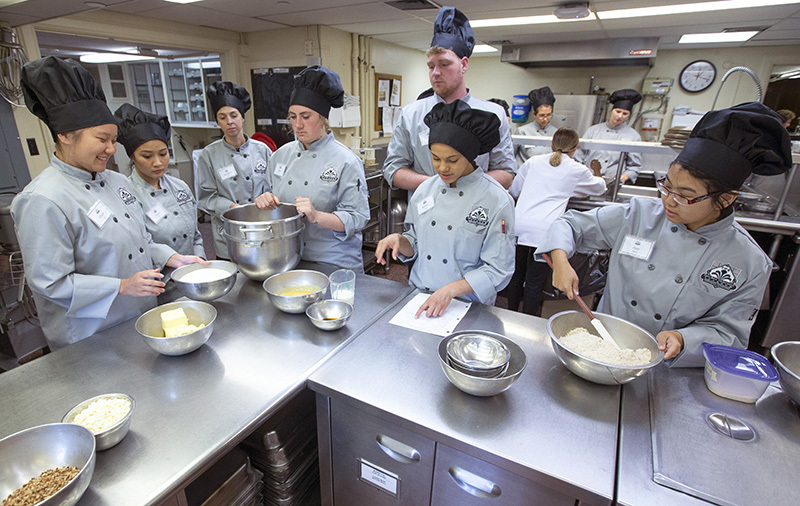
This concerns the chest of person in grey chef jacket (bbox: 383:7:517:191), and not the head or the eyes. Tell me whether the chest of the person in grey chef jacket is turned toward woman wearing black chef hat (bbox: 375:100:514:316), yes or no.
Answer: yes

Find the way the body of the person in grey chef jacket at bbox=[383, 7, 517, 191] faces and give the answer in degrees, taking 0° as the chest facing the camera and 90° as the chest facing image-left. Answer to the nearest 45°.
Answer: approximately 0°

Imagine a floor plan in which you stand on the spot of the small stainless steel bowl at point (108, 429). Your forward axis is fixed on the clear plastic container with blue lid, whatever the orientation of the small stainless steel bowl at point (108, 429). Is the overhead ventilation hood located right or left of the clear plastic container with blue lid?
left

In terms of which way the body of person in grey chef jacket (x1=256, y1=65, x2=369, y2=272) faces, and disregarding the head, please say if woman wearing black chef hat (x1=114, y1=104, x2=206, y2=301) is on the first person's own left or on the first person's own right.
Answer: on the first person's own right

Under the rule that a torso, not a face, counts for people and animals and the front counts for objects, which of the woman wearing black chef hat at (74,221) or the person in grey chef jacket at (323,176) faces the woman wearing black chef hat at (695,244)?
the woman wearing black chef hat at (74,221)

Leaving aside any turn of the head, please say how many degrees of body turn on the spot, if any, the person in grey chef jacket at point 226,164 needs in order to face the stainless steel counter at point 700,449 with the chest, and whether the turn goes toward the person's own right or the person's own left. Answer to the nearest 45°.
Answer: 0° — they already face it

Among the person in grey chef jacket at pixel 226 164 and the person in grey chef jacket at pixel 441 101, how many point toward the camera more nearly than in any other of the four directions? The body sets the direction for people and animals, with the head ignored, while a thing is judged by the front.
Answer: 2

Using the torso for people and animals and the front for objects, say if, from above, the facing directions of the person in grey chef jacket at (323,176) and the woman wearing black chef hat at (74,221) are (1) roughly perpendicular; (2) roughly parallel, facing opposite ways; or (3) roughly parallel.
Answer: roughly perpendicular

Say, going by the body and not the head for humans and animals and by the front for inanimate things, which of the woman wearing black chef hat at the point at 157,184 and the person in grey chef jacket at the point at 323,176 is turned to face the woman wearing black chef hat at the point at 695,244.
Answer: the woman wearing black chef hat at the point at 157,184
